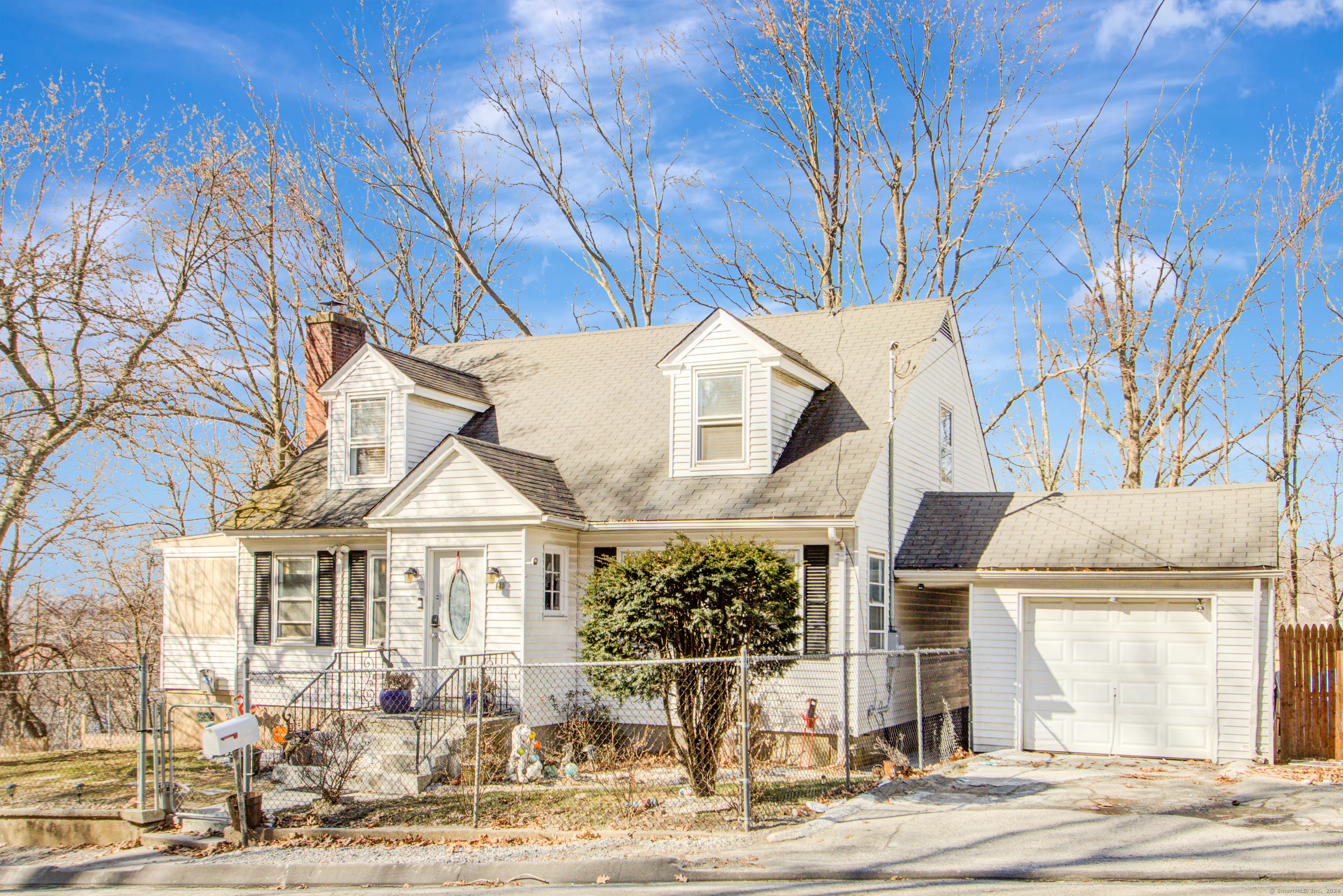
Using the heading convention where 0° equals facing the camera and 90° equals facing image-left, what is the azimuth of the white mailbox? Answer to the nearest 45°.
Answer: approximately 45°

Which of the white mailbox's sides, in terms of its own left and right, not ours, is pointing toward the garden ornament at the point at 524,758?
back

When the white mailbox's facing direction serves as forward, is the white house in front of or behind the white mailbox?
behind
